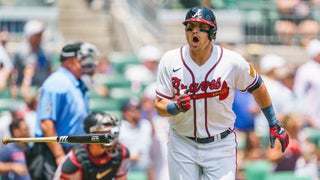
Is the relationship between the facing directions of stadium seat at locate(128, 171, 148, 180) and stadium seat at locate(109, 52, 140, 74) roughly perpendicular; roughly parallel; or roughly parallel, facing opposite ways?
roughly parallel

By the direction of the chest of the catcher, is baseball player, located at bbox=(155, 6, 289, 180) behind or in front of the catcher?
in front

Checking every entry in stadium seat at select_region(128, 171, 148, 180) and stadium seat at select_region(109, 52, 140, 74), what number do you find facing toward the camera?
2

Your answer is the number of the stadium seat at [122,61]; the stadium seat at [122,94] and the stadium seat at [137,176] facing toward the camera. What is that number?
3

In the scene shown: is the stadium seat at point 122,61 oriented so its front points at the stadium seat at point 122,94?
yes

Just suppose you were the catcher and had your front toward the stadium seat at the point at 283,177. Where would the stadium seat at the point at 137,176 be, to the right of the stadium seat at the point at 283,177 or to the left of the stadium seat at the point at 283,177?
left

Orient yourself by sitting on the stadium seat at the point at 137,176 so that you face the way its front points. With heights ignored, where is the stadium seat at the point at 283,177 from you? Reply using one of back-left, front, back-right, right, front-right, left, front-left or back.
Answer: left

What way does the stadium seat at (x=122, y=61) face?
toward the camera

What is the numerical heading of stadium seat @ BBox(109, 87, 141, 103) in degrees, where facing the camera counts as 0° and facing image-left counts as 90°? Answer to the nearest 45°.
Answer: approximately 0°

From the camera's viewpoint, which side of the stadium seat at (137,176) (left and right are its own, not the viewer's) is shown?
front

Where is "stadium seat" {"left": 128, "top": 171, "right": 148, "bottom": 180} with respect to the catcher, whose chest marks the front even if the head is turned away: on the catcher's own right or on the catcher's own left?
on the catcher's own left

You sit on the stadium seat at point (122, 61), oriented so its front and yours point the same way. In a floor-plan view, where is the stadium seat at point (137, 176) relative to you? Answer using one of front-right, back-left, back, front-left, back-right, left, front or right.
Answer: front
